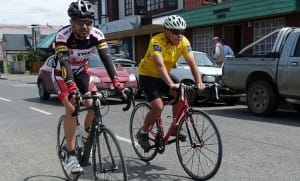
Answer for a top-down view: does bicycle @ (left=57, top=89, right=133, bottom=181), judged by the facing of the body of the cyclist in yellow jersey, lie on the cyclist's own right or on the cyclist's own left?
on the cyclist's own right

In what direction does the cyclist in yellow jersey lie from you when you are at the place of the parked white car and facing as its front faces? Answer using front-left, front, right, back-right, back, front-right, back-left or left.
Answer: front-right

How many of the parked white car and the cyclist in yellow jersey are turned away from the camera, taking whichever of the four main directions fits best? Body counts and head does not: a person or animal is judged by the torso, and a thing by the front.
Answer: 0

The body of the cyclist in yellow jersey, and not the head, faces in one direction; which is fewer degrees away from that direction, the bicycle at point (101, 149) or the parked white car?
the bicycle

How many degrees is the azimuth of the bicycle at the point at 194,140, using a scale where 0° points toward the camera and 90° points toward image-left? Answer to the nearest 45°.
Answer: approximately 315°

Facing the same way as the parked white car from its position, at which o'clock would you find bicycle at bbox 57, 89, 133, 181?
The bicycle is roughly at 2 o'clock from the parked white car.

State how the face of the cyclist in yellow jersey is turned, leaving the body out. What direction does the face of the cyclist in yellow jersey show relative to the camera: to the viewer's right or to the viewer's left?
to the viewer's right

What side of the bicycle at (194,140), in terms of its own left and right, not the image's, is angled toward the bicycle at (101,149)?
right

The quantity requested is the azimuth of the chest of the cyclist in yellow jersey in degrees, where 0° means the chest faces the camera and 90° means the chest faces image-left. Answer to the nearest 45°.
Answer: approximately 315°

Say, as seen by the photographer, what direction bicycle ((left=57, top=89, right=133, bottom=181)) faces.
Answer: facing the viewer and to the right of the viewer

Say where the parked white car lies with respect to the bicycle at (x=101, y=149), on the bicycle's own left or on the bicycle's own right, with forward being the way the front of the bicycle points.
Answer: on the bicycle's own left

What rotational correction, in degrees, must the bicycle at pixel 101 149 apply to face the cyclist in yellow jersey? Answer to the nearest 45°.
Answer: approximately 90° to its left
